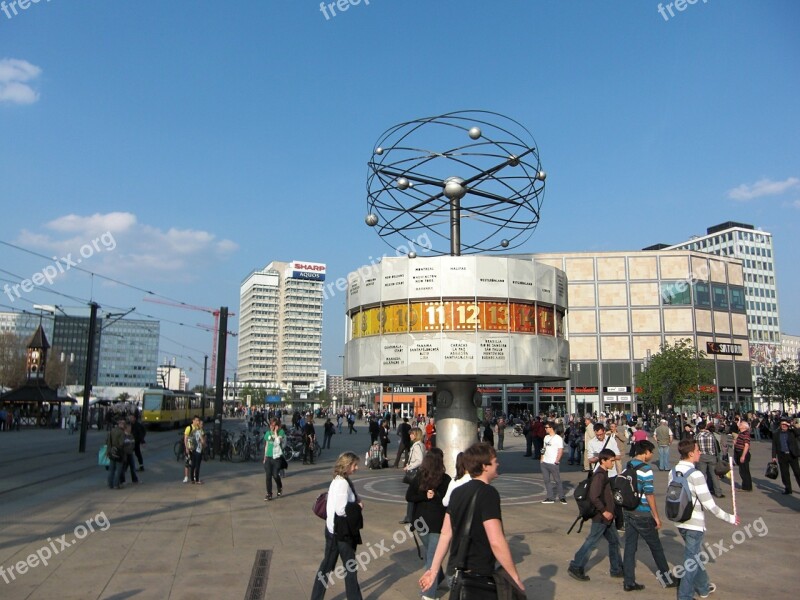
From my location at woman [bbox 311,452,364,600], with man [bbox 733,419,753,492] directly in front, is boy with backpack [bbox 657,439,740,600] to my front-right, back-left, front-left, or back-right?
front-right

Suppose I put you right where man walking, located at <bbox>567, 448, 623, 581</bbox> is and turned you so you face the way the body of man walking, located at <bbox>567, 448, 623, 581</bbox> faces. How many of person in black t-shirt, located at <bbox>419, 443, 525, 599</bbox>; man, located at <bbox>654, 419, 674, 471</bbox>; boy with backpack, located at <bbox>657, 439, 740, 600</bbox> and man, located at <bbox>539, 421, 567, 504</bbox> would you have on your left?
2

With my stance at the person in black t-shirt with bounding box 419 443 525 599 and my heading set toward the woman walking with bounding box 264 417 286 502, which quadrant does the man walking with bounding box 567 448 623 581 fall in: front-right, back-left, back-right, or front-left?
front-right

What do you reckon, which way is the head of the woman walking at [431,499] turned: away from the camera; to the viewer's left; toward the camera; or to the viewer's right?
away from the camera
